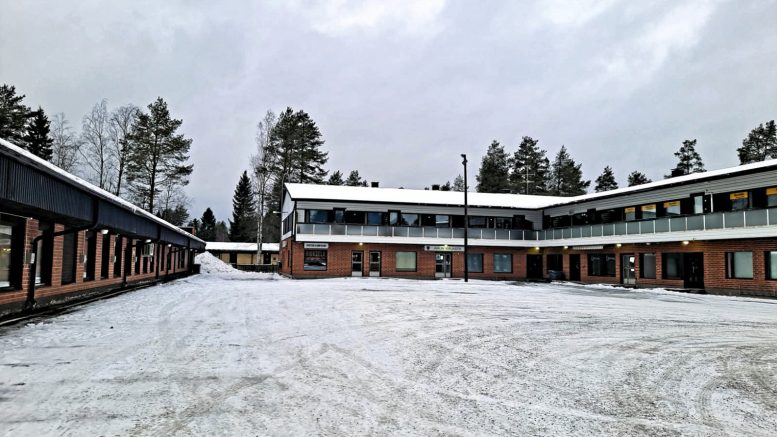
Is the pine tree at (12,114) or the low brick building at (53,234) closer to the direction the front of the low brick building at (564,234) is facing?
the low brick building

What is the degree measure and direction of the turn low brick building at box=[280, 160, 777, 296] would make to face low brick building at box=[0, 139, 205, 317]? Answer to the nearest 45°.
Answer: approximately 45° to its right

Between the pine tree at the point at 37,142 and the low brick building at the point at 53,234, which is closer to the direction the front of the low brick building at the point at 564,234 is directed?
the low brick building

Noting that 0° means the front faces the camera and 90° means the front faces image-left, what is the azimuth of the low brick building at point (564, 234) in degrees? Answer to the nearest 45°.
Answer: approximately 0°

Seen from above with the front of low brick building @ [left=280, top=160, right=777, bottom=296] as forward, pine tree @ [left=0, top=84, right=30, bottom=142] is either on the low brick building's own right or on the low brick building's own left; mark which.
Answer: on the low brick building's own right

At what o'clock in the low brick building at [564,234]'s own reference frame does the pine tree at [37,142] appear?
The pine tree is roughly at 3 o'clock from the low brick building.
